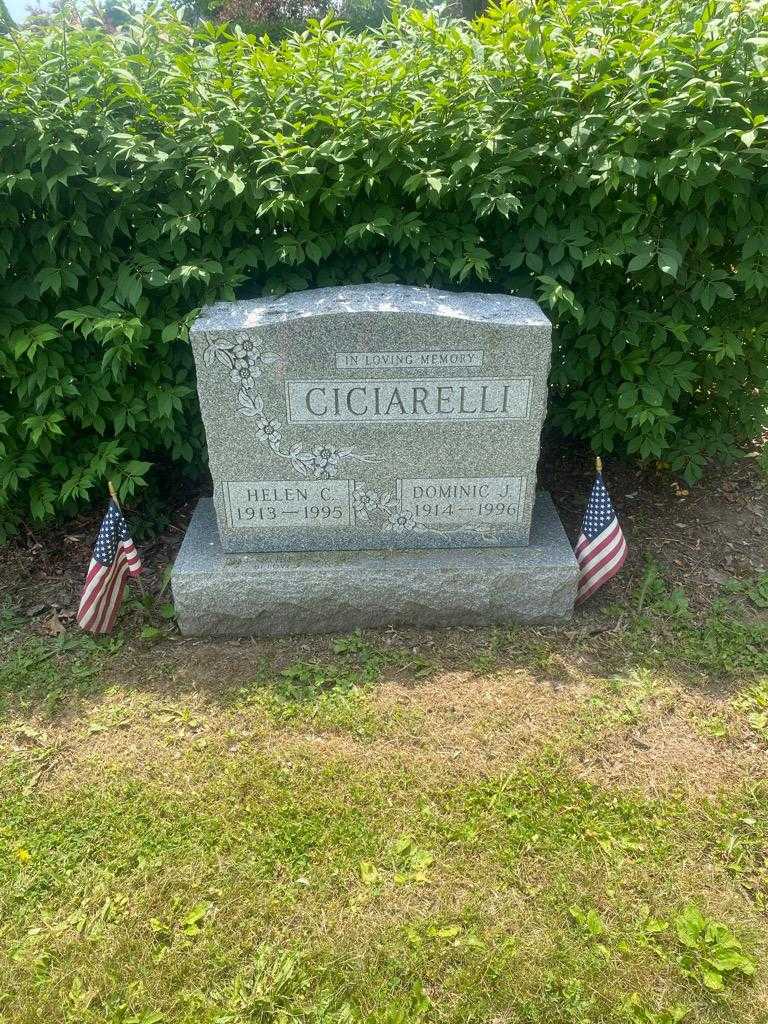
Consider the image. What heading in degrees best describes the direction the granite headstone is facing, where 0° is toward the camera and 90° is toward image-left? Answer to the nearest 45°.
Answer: approximately 0°

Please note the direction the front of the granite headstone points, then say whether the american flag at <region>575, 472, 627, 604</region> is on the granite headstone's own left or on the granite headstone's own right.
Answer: on the granite headstone's own left

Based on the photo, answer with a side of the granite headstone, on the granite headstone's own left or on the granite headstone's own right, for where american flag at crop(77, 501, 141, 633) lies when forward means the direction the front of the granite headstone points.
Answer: on the granite headstone's own right
